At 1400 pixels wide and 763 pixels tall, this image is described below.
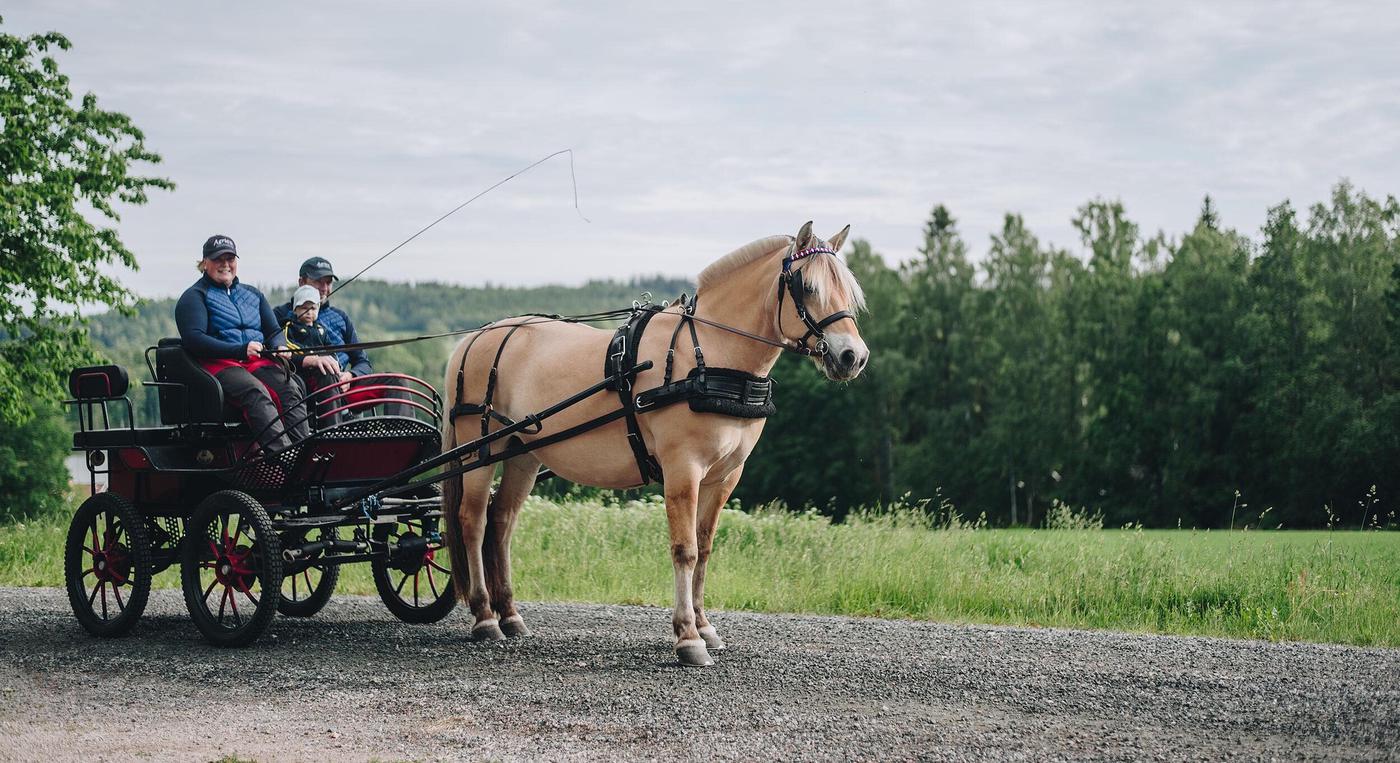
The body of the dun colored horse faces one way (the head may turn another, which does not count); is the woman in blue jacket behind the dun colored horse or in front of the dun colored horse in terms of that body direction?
behind

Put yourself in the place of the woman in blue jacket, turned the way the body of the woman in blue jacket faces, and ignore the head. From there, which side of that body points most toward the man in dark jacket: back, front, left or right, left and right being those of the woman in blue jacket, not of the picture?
left

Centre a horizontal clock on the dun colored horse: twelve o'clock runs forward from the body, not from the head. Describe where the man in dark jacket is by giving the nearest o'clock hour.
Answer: The man in dark jacket is roughly at 6 o'clock from the dun colored horse.

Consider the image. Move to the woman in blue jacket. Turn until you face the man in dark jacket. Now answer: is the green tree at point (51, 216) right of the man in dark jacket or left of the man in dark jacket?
left

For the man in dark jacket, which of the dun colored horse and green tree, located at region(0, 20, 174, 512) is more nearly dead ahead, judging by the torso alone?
the dun colored horse

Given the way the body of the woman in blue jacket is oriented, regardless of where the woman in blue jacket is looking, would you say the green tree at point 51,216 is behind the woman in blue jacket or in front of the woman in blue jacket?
behind
